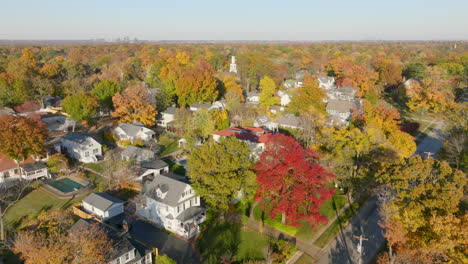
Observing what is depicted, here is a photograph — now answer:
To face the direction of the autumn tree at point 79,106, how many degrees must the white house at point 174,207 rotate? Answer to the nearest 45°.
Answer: approximately 180°

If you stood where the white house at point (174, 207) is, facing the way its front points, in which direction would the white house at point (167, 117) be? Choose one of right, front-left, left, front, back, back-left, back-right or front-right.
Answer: back-left

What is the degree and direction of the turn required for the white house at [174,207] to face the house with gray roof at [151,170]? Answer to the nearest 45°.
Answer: approximately 135° to its left

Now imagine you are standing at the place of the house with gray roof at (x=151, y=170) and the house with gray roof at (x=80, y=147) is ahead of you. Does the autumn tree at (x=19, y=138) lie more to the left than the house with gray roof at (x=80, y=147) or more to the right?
left

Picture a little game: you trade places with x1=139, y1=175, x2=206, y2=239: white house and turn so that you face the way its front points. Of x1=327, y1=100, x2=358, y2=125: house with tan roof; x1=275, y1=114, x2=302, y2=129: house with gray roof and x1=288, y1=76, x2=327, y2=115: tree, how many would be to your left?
3

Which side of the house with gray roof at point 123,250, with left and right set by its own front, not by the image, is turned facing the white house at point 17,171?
back

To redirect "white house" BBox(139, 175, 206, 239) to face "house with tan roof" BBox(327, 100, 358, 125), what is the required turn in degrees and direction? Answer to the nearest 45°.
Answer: approximately 90° to its left

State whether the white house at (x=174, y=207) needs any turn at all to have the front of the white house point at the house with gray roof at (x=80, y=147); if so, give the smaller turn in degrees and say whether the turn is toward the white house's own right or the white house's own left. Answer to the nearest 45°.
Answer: approximately 180°

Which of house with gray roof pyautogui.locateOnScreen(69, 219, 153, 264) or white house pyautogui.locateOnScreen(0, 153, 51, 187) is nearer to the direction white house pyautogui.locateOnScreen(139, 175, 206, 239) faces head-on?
the house with gray roof

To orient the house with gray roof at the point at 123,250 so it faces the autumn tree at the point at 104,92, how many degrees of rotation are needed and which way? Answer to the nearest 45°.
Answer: approximately 135° to its left

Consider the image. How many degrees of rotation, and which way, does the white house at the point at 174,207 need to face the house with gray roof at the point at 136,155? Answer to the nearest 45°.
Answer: approximately 135° to its left
